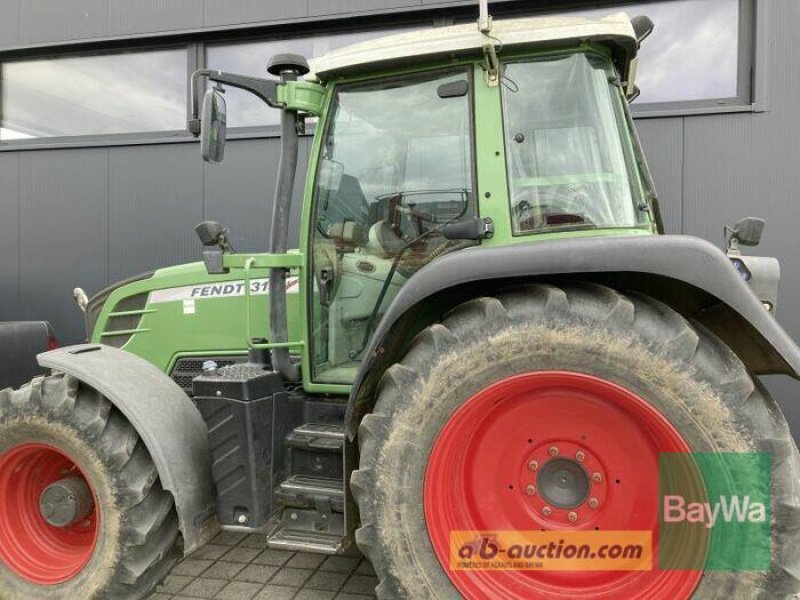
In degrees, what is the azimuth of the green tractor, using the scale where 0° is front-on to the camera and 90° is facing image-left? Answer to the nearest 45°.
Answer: approximately 90°
